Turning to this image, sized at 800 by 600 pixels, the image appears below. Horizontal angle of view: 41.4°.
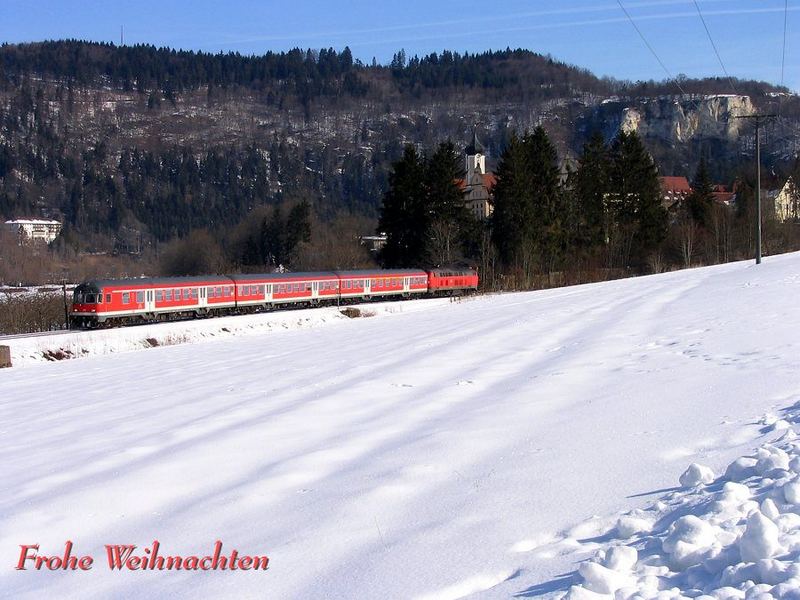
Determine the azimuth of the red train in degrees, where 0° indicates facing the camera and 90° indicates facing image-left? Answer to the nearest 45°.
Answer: approximately 45°

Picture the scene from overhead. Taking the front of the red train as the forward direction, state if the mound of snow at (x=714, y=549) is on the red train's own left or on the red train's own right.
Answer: on the red train's own left

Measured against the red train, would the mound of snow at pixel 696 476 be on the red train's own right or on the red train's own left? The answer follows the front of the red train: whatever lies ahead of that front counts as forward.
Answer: on the red train's own left
